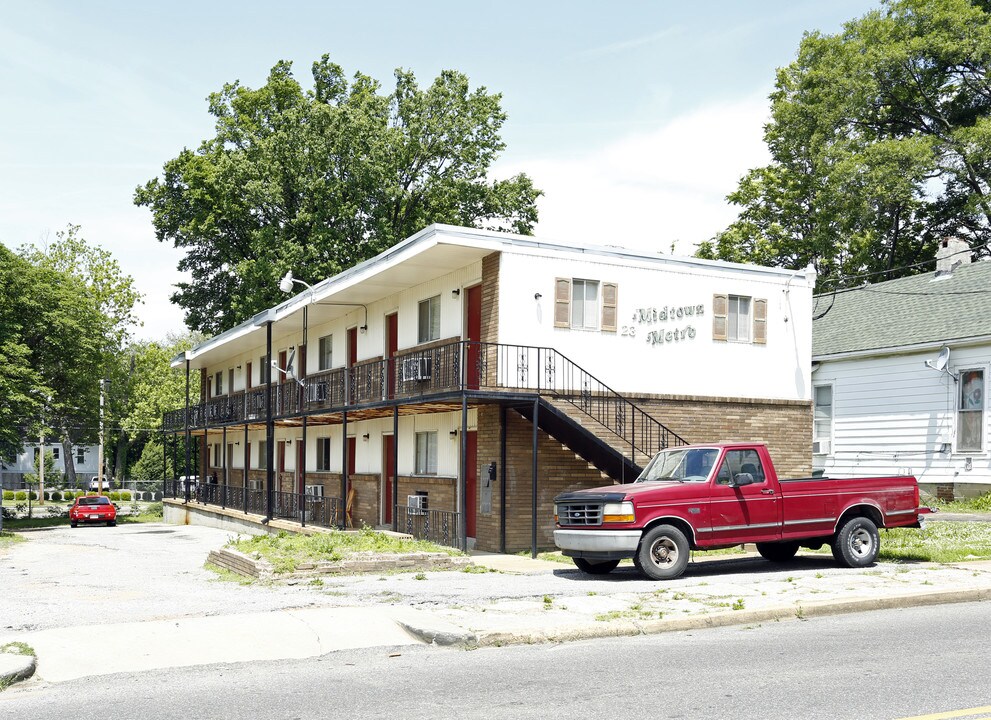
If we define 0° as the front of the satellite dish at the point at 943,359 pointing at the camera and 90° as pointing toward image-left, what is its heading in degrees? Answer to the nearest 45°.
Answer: approximately 45°

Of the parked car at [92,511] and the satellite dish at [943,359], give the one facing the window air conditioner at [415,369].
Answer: the satellite dish

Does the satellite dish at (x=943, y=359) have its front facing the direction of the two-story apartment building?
yes

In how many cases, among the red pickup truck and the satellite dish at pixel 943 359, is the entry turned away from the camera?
0

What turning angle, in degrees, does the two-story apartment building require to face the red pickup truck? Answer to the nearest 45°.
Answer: approximately 45° to its left
